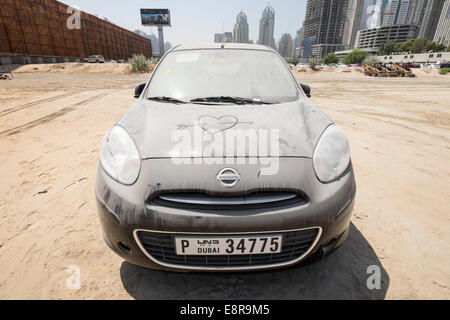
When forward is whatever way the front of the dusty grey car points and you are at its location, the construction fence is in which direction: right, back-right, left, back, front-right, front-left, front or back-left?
back-right

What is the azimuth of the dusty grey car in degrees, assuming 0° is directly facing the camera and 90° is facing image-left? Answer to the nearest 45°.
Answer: approximately 0°

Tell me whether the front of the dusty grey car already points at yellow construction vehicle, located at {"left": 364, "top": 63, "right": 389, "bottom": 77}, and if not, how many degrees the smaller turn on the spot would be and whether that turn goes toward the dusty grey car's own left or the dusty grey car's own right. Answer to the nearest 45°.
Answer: approximately 135° to the dusty grey car's own left
